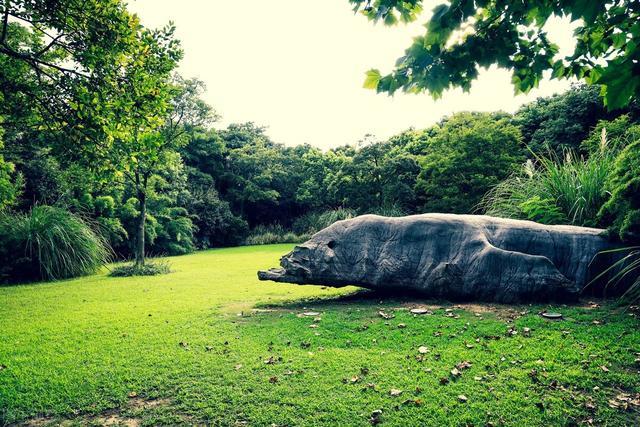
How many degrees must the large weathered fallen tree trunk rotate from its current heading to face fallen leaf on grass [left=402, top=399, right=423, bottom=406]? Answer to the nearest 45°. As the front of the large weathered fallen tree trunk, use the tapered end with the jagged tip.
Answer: approximately 90° to its left

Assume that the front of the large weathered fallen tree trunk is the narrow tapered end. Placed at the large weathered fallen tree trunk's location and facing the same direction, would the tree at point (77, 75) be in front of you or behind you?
in front

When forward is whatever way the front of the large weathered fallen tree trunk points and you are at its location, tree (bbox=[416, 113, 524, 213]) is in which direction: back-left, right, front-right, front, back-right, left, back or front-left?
right

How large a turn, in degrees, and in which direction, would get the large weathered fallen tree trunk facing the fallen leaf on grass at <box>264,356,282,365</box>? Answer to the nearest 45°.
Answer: approximately 45° to its left

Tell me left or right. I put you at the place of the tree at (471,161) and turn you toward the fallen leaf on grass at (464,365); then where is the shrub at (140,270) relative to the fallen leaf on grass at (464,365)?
right

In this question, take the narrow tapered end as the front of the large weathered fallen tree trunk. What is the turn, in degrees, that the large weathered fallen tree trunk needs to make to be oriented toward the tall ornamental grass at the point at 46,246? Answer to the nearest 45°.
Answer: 0° — it already faces it

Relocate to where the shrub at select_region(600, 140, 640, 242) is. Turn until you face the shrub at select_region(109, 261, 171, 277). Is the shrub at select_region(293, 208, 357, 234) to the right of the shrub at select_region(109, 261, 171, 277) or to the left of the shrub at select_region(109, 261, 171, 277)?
right
